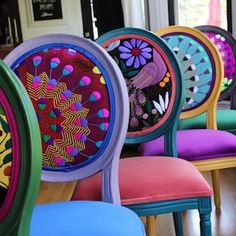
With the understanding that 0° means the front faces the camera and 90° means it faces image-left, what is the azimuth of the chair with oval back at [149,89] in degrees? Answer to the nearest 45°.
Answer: approximately 0°

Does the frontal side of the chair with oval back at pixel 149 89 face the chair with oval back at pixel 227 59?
no
